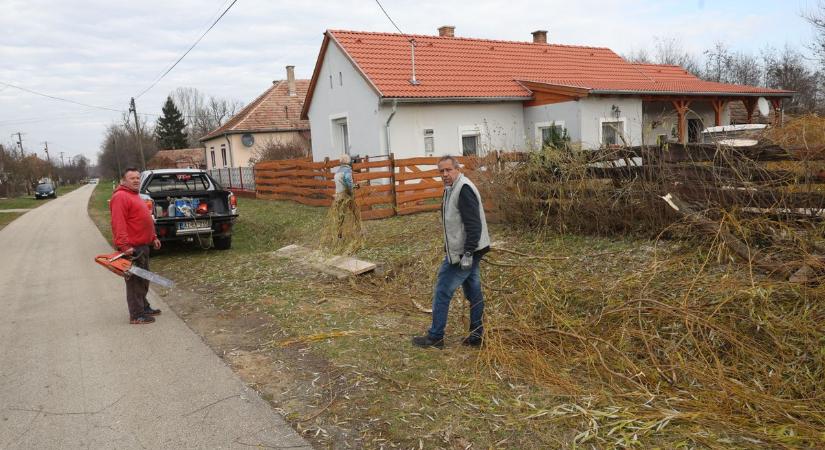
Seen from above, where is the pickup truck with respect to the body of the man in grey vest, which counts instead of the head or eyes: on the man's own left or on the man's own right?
on the man's own right

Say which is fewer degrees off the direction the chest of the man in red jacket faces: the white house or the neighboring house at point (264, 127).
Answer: the white house

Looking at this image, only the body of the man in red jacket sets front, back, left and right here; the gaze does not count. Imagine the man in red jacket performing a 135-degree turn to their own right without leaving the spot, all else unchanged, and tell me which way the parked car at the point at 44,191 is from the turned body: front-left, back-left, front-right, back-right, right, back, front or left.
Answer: right
